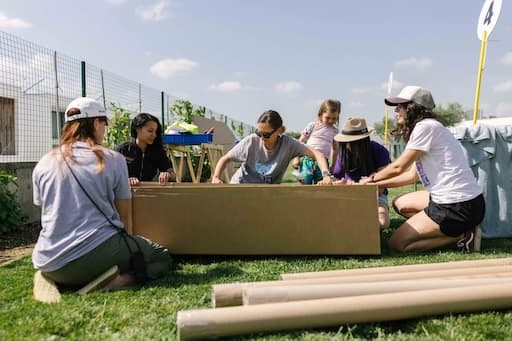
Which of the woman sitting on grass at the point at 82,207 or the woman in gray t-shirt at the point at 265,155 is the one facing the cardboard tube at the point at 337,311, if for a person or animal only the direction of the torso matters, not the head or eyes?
the woman in gray t-shirt

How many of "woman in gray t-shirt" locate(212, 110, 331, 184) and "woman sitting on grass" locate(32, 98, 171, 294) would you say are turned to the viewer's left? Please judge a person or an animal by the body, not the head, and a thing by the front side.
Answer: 0

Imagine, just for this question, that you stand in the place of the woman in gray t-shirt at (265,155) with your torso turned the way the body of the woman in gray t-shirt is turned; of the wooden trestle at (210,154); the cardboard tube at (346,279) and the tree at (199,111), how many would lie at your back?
2

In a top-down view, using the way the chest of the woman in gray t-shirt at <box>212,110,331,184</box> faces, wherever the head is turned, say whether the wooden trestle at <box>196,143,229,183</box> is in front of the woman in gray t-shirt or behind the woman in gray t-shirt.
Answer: behind

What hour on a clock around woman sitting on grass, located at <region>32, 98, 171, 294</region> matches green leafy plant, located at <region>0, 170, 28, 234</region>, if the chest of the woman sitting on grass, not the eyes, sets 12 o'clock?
The green leafy plant is roughly at 10 o'clock from the woman sitting on grass.

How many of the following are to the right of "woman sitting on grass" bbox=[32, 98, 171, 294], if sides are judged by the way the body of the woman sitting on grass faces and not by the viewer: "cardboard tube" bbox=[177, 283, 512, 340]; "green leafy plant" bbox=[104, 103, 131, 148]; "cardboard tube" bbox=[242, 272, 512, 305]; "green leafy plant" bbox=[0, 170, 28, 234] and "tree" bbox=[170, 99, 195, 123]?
2

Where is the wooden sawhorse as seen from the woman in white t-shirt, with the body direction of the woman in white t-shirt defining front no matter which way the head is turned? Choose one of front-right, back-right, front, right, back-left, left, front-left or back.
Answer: front-right

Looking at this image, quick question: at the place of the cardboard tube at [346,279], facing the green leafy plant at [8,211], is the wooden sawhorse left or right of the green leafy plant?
right

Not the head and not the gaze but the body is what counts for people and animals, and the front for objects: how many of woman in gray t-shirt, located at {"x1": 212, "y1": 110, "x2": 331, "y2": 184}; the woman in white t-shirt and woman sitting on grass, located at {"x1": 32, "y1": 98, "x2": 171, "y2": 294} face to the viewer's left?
1

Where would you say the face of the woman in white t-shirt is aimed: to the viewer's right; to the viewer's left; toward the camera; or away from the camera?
to the viewer's left

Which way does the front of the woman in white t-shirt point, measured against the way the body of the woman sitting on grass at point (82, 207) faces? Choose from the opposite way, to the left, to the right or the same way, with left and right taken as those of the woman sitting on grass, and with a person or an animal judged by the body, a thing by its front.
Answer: to the left

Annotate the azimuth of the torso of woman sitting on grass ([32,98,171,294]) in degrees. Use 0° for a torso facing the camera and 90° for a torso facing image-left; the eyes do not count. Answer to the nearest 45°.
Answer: approximately 225°

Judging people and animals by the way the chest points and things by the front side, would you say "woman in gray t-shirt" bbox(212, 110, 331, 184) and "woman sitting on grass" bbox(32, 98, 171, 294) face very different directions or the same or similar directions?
very different directions

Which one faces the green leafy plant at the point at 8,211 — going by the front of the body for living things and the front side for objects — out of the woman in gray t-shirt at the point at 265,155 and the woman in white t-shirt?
the woman in white t-shirt

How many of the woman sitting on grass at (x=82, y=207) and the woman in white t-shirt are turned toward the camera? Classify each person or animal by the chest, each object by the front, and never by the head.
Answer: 0

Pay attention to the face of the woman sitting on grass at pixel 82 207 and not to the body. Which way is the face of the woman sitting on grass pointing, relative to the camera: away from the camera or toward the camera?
away from the camera

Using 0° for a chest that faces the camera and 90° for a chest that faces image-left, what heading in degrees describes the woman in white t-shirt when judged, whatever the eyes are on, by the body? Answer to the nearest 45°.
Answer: approximately 90°
